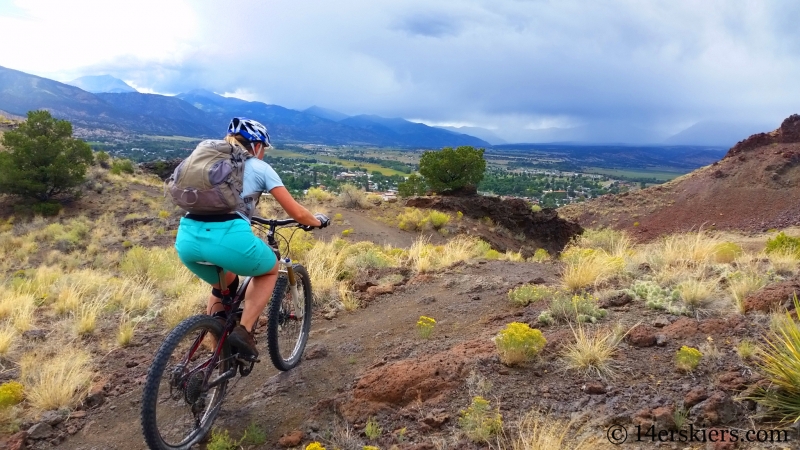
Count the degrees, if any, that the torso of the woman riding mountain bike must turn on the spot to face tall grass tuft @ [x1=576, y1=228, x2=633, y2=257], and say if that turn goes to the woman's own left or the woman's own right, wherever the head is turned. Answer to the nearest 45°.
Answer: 0° — they already face it

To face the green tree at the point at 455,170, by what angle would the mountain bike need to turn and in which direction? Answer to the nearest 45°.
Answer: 0° — it already faces it

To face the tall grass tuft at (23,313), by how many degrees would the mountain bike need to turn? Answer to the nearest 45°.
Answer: approximately 90° to its left

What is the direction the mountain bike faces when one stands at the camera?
facing away from the viewer and to the right of the viewer

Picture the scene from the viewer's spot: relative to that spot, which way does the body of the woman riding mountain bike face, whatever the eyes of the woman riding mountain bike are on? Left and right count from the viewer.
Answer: facing away from the viewer and to the right of the viewer

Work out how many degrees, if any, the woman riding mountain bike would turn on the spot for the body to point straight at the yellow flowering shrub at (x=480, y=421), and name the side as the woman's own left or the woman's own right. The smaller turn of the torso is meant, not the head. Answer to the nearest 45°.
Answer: approximately 90° to the woman's own right

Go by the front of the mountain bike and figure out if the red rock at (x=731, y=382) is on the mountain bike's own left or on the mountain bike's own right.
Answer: on the mountain bike's own right

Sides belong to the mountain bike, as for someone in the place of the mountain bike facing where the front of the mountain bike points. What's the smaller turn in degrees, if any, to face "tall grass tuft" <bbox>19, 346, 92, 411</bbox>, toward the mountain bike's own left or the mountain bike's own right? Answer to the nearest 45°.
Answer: approximately 90° to the mountain bike's own left

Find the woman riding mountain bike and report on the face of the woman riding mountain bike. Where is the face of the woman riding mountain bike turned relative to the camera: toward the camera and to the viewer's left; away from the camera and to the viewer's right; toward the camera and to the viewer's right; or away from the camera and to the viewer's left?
away from the camera and to the viewer's right

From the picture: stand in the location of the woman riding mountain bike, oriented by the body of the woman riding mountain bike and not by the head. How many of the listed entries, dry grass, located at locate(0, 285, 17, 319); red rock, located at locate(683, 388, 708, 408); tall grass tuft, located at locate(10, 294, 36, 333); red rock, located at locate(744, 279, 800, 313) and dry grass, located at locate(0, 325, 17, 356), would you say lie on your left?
3

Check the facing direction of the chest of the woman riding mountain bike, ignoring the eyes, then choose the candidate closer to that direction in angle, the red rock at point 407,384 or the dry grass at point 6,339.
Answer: the red rock
